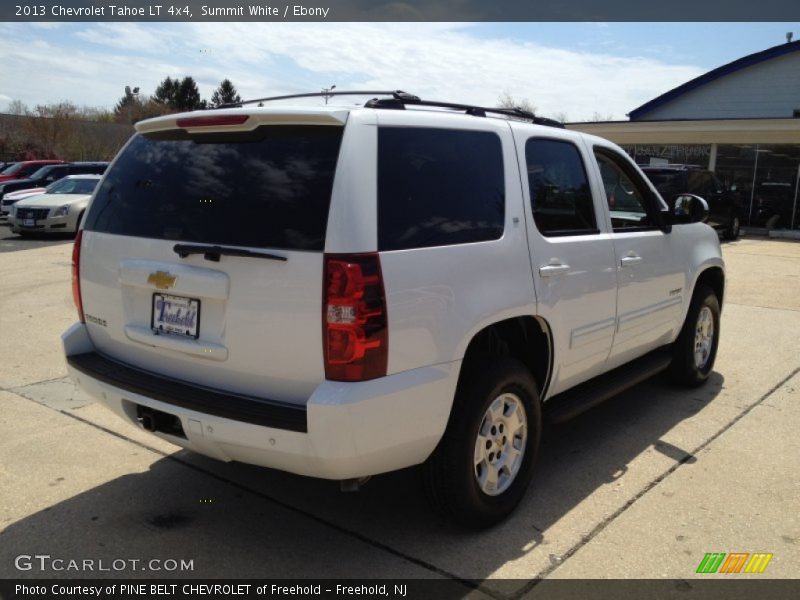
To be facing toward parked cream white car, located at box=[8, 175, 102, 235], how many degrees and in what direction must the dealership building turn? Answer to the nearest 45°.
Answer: approximately 45° to its right

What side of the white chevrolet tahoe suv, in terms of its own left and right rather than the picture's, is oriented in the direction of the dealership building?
front

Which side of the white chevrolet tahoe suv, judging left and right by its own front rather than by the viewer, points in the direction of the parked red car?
left

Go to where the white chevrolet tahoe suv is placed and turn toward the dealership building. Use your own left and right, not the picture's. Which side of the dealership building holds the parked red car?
left

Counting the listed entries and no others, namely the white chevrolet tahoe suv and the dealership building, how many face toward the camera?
1

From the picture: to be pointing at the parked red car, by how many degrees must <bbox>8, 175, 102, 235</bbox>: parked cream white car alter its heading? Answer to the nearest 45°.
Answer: approximately 135° to its right

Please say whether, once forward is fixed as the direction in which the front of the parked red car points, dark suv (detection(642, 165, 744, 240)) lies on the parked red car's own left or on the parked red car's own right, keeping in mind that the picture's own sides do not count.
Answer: on the parked red car's own left

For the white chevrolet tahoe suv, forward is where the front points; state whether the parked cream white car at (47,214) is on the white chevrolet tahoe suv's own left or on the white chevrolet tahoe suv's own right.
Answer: on the white chevrolet tahoe suv's own left

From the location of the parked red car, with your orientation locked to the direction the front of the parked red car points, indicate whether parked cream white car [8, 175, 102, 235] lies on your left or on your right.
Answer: on your left

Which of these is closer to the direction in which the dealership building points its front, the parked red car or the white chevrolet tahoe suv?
the white chevrolet tahoe suv

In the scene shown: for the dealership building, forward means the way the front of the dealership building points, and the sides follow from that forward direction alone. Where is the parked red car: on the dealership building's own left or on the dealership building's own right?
on the dealership building's own right

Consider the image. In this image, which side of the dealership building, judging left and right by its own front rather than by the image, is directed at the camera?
front

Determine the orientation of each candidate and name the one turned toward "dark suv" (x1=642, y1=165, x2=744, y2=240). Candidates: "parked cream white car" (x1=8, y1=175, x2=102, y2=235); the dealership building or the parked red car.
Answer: the dealership building

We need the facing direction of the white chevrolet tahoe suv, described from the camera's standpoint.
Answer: facing away from the viewer and to the right of the viewer

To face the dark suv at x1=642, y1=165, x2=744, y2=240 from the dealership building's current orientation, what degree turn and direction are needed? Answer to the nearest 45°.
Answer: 0° — it already faces it
